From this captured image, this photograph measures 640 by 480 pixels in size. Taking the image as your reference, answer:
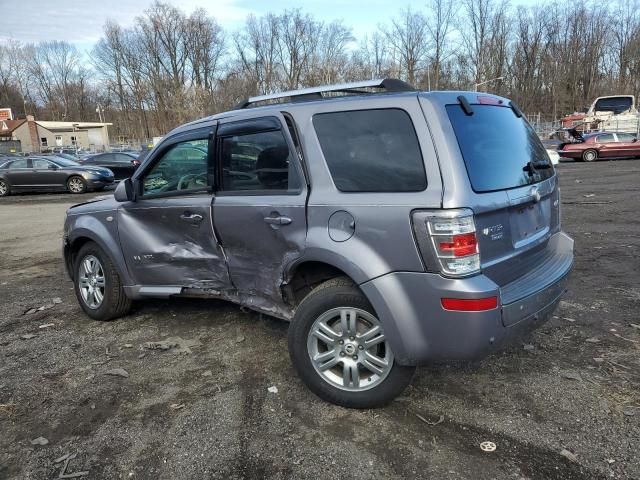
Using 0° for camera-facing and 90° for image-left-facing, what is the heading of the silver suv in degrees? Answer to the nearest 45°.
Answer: approximately 135°

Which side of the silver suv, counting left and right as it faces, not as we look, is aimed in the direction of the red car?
right
